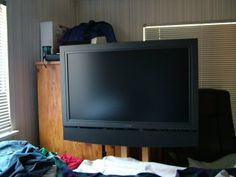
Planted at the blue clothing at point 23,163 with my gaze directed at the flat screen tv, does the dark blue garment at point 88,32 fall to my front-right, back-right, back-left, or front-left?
front-left

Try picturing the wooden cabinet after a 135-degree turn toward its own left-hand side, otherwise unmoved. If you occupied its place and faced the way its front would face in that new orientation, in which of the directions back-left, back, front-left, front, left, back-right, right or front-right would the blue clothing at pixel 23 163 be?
back

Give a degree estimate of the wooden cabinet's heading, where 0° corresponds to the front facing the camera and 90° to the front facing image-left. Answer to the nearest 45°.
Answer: approximately 315°

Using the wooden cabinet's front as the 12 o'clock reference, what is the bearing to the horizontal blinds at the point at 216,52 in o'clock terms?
The horizontal blinds is roughly at 10 o'clock from the wooden cabinet.
